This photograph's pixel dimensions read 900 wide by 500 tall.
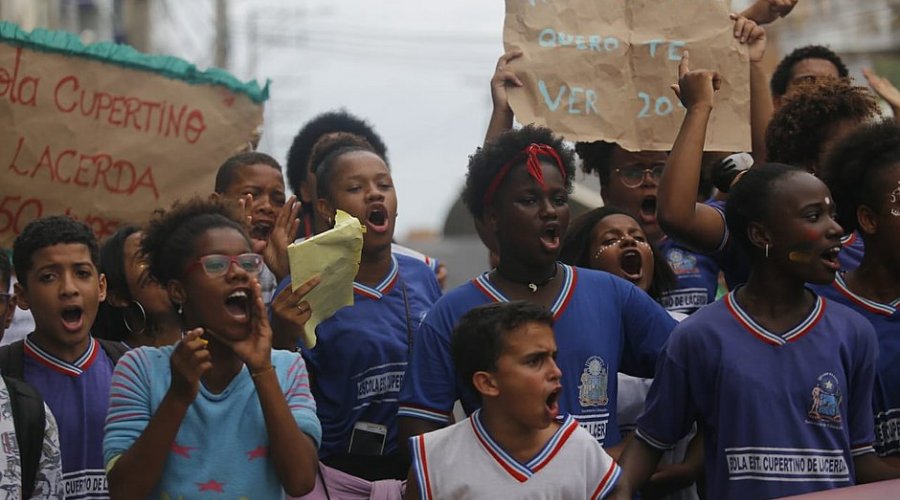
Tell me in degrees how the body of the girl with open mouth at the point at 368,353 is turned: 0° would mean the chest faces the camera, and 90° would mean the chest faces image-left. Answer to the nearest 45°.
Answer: approximately 315°

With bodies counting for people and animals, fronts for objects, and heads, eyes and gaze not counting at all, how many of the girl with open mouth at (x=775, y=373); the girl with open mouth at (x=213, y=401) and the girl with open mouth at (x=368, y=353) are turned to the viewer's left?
0

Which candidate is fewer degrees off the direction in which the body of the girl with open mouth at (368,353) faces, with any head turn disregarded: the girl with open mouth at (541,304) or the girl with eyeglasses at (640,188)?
the girl with open mouth

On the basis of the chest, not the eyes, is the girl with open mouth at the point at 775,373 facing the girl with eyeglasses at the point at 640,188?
no

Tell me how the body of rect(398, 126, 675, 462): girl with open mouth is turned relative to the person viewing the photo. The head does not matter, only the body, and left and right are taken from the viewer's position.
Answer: facing the viewer and to the right of the viewer

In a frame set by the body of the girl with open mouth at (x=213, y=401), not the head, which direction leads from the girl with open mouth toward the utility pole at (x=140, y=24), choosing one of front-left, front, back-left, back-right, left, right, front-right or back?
back-left

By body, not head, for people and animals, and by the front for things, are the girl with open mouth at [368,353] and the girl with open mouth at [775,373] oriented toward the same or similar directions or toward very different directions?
same or similar directions

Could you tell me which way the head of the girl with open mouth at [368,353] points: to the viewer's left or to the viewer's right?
to the viewer's right

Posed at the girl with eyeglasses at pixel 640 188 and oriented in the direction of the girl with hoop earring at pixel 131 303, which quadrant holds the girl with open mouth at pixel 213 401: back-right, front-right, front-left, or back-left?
front-left

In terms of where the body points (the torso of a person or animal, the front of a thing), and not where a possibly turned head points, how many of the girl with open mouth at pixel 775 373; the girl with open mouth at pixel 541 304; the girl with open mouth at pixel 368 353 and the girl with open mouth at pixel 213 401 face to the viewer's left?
0

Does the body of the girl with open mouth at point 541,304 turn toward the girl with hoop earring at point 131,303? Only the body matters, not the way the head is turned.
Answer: no

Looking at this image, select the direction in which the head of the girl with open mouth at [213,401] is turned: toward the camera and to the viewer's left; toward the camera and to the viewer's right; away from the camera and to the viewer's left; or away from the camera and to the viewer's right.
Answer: toward the camera and to the viewer's right

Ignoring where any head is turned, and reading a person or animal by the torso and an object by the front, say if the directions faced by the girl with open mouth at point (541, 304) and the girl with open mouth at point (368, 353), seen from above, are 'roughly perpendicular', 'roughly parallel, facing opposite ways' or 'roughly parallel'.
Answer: roughly parallel

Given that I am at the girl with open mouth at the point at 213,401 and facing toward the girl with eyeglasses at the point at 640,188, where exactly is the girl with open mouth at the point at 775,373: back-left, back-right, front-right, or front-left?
front-right

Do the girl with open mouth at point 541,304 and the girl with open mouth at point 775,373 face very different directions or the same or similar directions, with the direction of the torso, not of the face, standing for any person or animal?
same or similar directions

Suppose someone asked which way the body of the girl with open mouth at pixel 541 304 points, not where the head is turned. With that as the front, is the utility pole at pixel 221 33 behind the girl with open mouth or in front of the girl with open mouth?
behind

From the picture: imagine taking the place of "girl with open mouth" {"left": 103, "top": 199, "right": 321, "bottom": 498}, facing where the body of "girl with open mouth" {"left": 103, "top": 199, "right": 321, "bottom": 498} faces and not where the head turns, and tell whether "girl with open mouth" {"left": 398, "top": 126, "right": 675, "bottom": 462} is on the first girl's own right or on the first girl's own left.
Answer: on the first girl's own left
